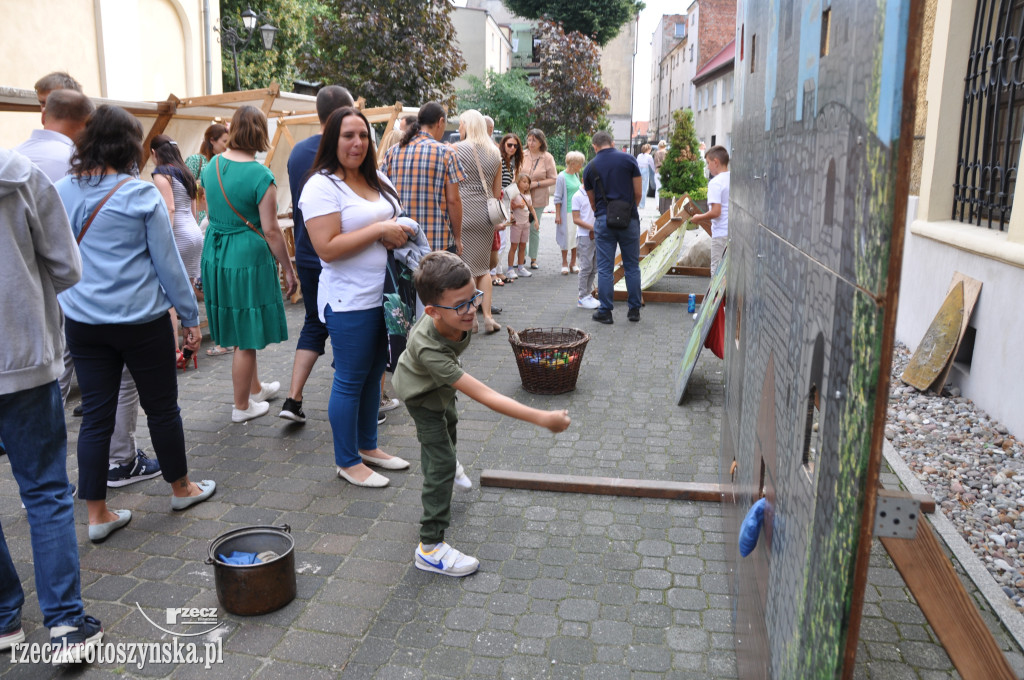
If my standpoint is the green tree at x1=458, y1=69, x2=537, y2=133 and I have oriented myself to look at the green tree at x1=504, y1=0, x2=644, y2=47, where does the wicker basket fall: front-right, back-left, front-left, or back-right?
back-right

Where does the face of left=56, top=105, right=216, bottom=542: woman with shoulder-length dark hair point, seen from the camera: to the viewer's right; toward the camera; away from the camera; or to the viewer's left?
away from the camera

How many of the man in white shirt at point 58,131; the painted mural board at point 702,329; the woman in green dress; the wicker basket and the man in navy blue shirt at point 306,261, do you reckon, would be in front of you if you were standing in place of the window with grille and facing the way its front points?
5

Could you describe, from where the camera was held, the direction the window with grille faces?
facing the viewer and to the left of the viewer

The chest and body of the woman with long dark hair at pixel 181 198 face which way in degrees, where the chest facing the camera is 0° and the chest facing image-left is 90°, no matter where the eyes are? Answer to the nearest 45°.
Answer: approximately 135°

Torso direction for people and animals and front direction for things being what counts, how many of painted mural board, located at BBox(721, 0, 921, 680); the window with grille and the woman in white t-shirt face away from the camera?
0

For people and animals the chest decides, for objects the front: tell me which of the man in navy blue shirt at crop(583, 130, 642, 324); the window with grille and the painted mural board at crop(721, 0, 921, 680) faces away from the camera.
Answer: the man in navy blue shirt

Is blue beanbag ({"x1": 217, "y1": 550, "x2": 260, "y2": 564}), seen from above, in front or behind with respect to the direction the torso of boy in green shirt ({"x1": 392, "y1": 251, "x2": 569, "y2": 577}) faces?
behind

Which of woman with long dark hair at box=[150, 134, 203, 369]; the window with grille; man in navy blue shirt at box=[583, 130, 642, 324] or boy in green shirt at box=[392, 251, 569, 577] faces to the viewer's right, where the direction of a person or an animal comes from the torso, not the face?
the boy in green shirt

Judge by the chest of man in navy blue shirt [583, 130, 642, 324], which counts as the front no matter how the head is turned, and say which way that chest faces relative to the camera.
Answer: away from the camera

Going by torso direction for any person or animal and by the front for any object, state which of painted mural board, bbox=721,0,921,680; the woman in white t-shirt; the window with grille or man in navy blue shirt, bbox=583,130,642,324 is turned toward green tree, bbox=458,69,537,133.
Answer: the man in navy blue shirt

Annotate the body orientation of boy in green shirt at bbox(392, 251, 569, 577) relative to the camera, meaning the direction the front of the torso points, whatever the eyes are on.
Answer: to the viewer's right

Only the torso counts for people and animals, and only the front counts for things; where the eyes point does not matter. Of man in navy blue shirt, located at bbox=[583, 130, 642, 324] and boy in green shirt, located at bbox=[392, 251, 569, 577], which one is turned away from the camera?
the man in navy blue shirt

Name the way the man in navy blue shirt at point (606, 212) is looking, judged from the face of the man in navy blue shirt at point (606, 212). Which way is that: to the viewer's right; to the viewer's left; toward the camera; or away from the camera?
away from the camera
